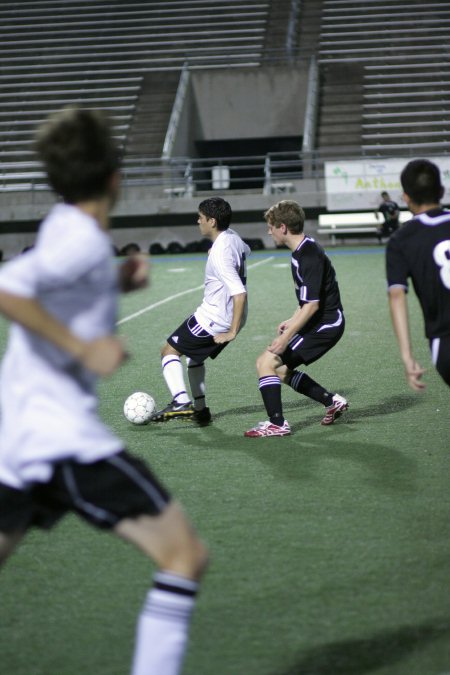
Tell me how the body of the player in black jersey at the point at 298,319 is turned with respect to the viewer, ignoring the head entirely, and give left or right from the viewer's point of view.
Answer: facing to the left of the viewer

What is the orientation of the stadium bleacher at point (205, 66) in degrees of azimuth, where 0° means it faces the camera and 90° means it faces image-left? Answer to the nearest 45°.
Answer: approximately 0°

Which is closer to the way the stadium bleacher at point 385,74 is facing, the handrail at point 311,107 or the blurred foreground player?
the blurred foreground player

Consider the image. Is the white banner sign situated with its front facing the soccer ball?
yes

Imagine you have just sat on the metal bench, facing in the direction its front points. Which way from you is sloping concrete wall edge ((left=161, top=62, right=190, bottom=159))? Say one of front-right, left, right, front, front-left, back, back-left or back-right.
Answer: back-right

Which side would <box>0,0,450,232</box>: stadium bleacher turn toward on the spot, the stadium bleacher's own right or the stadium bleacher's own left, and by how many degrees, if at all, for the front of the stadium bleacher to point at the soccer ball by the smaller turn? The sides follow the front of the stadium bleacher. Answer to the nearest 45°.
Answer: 0° — it already faces it

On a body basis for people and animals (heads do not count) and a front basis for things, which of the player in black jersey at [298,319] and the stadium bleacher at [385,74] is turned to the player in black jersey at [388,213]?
the stadium bleacher

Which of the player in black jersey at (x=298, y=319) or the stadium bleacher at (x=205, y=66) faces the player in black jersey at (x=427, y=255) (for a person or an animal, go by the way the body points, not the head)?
the stadium bleacher

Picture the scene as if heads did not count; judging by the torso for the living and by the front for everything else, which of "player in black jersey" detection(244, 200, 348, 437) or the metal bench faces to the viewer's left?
the player in black jersey
